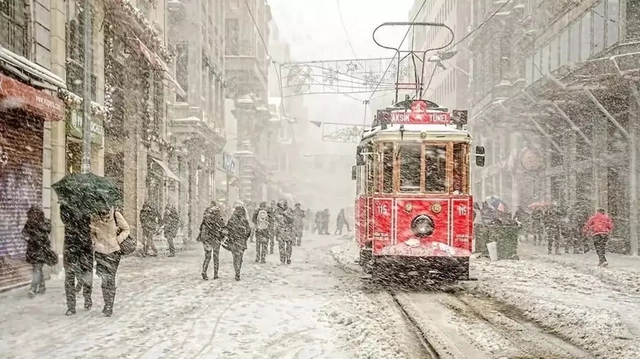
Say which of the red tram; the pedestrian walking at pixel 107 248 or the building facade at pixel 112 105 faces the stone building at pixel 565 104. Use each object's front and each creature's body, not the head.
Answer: the building facade

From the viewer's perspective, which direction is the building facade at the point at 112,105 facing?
to the viewer's right

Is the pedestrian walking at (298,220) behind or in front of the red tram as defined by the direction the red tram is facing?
behind

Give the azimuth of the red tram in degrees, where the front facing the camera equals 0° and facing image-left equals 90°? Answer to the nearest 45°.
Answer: approximately 0°

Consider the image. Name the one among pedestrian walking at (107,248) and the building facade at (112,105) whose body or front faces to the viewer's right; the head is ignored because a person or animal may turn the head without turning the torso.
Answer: the building facade

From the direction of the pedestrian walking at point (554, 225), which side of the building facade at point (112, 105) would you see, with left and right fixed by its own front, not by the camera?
front

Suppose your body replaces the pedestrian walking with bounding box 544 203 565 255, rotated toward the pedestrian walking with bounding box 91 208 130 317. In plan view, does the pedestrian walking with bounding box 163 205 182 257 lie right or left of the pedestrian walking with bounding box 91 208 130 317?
right

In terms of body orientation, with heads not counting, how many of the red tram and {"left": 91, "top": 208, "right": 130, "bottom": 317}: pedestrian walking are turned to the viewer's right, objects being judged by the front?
0

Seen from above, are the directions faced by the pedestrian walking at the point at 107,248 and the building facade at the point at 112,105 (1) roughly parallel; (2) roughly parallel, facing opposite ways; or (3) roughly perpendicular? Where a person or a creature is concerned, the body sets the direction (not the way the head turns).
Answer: roughly perpendicular
